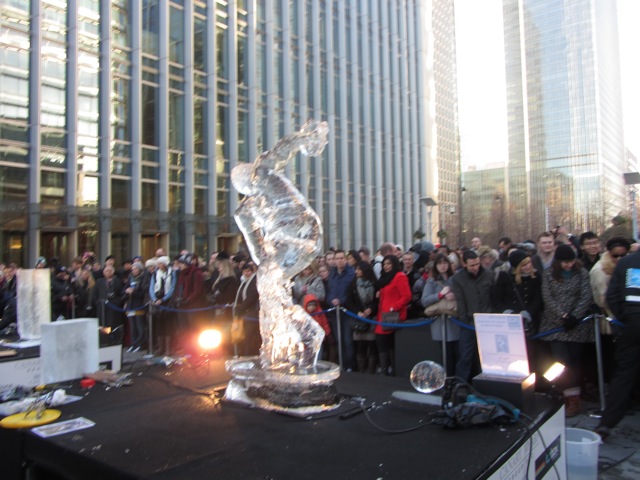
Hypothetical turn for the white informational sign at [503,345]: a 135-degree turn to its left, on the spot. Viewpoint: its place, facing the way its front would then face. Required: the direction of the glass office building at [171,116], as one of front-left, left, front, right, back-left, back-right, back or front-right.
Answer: left

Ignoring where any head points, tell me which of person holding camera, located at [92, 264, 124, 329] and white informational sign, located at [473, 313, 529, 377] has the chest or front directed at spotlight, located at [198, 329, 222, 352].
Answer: the person holding camera

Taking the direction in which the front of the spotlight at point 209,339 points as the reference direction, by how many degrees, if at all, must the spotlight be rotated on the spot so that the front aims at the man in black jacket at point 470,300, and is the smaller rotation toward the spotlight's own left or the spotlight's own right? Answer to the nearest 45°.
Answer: approximately 90° to the spotlight's own left

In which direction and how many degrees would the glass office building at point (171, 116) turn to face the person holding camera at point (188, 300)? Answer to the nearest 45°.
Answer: approximately 45° to its right

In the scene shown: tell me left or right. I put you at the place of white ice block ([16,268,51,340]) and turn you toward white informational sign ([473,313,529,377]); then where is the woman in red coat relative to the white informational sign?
left

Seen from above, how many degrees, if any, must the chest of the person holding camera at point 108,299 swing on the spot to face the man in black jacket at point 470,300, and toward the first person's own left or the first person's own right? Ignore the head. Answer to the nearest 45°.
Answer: approximately 45° to the first person's own left

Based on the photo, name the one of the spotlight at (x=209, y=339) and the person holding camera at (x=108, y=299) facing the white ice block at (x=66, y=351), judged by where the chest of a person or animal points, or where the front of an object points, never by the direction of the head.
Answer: the person holding camera

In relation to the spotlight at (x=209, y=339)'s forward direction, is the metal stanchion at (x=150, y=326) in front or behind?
behind

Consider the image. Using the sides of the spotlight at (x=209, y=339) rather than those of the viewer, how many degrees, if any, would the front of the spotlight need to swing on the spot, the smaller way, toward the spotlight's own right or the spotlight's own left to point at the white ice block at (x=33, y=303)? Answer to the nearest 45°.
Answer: approximately 135° to the spotlight's own right
